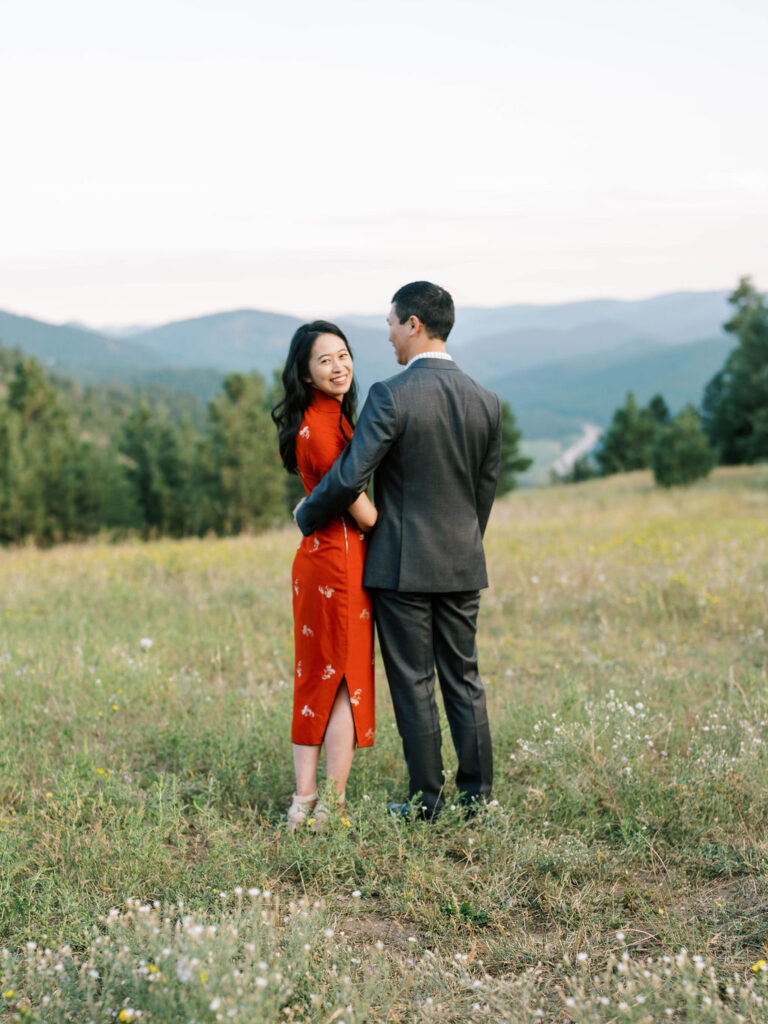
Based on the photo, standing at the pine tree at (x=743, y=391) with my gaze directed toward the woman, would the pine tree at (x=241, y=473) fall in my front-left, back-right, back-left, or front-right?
front-right

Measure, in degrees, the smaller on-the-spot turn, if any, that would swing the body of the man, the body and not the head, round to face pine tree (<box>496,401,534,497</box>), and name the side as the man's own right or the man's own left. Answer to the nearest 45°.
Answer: approximately 45° to the man's own right

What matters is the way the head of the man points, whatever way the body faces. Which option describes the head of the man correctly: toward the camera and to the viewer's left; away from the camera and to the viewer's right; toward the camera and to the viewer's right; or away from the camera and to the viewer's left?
away from the camera and to the viewer's left

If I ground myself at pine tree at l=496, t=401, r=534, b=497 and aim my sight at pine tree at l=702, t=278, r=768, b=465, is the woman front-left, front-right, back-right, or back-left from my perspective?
front-right

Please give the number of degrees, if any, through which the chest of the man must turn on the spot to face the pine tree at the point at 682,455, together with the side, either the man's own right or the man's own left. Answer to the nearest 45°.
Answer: approximately 45° to the man's own right

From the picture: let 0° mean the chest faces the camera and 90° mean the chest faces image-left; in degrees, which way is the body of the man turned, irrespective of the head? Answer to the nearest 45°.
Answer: approximately 135°

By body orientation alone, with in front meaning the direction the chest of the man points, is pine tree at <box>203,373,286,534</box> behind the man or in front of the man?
in front

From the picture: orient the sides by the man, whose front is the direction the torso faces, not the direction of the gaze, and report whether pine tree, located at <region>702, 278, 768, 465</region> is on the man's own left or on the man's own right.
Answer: on the man's own right
